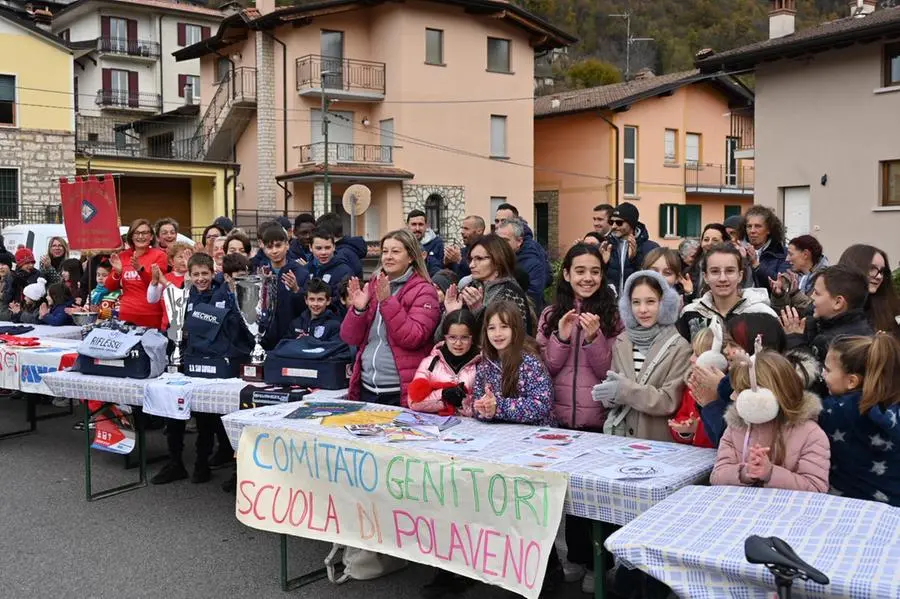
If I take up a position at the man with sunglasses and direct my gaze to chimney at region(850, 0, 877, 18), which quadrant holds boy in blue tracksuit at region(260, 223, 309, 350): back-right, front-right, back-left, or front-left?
back-left

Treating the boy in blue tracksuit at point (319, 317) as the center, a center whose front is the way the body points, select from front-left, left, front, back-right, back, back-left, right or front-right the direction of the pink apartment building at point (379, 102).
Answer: back

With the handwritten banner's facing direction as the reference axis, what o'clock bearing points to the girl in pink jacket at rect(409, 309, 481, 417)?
The girl in pink jacket is roughly at 5 o'clock from the handwritten banner.

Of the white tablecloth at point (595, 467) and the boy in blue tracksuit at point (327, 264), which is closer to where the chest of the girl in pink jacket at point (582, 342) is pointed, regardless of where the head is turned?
the white tablecloth

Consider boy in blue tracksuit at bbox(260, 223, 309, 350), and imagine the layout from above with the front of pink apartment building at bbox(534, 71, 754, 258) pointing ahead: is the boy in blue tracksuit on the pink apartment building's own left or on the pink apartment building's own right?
on the pink apartment building's own right

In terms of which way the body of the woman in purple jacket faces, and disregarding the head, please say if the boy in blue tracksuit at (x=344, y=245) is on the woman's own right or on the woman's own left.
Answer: on the woman's own right

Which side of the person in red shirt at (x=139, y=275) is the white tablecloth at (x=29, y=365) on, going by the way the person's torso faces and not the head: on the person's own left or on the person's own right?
on the person's own right
